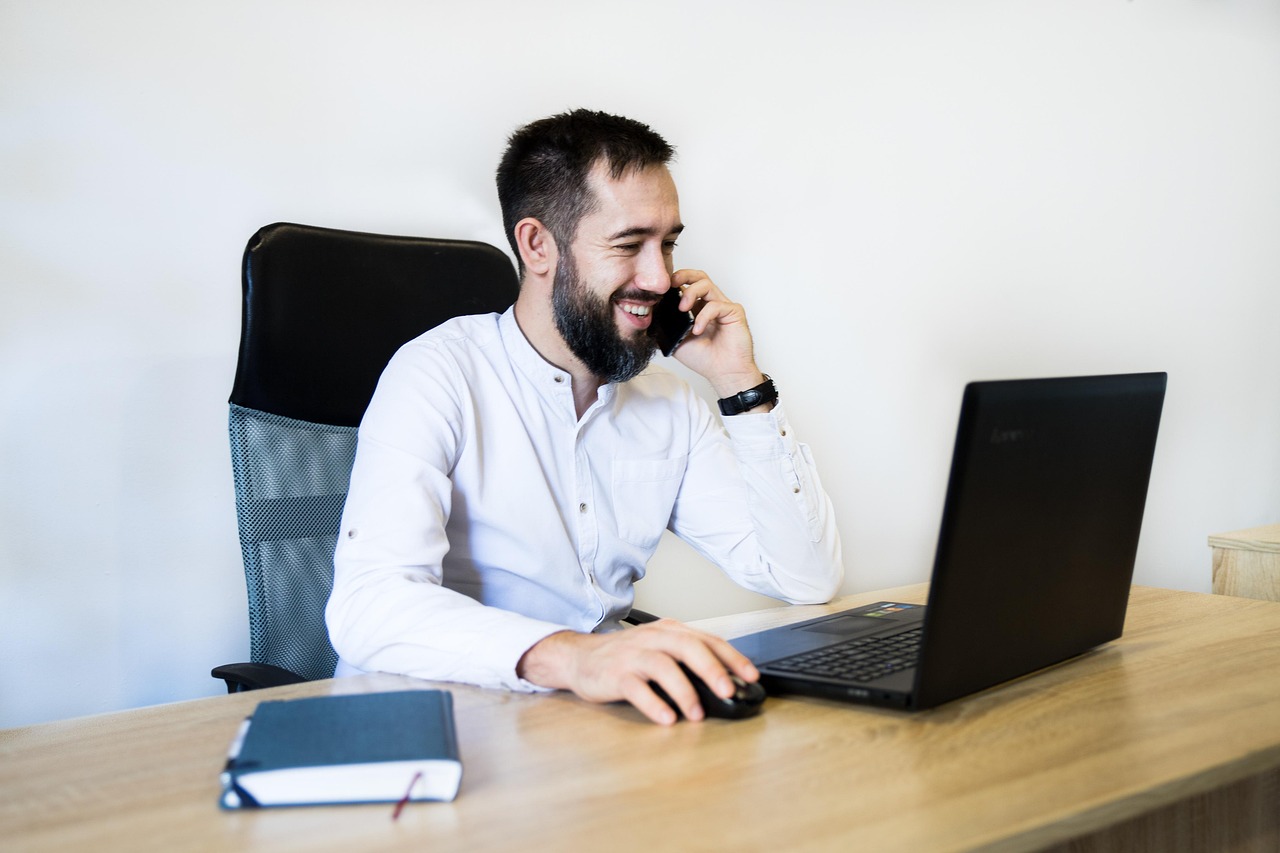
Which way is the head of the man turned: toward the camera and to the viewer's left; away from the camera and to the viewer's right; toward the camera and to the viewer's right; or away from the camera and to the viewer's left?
toward the camera and to the viewer's right

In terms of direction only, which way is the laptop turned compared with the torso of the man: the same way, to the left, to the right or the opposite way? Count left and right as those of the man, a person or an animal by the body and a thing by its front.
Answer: the opposite way

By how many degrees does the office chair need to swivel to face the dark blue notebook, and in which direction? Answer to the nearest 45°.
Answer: approximately 45° to its right

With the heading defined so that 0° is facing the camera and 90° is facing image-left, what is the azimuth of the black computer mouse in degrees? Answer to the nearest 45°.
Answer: approximately 315°

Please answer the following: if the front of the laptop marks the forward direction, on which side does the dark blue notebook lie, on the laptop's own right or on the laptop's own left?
on the laptop's own left

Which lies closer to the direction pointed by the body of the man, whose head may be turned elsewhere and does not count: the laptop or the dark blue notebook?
the laptop

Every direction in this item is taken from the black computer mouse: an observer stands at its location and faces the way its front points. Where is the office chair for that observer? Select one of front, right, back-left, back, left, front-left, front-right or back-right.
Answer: back

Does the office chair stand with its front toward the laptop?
yes

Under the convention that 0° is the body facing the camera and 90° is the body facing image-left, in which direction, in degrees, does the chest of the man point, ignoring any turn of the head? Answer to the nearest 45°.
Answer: approximately 315°

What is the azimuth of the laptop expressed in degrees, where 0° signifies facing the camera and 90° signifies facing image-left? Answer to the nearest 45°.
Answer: approximately 135°

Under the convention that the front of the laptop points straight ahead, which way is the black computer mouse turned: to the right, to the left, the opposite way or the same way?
the opposite way

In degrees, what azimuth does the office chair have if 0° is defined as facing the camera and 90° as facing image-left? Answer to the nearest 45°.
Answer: approximately 315°
